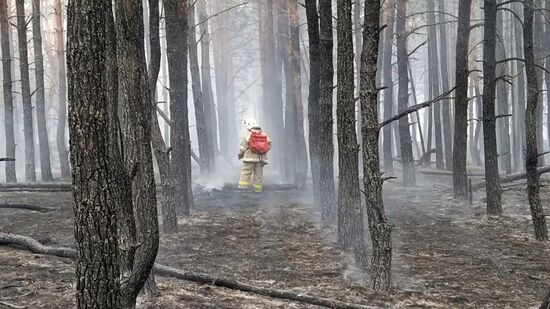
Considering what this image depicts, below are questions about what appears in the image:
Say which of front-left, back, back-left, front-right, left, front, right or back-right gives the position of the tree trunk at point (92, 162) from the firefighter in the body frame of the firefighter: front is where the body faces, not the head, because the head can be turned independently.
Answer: back-left

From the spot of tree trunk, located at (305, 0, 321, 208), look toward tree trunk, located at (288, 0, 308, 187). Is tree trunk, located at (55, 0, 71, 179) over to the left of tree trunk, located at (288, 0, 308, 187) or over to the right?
left

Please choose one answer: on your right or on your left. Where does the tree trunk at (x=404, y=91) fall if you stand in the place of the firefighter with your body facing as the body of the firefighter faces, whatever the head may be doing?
on your right

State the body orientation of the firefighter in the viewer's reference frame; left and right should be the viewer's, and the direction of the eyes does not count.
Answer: facing away from the viewer and to the left of the viewer

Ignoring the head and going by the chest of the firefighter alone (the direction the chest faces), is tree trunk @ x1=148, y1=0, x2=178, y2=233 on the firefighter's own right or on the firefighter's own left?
on the firefighter's own left

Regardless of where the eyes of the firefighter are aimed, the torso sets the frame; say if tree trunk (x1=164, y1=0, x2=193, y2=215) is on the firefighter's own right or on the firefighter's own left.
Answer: on the firefighter's own left

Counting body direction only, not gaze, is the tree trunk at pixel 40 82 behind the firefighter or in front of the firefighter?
in front

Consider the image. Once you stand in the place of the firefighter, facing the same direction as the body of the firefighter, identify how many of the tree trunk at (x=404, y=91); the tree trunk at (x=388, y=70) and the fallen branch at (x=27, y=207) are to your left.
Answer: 1
